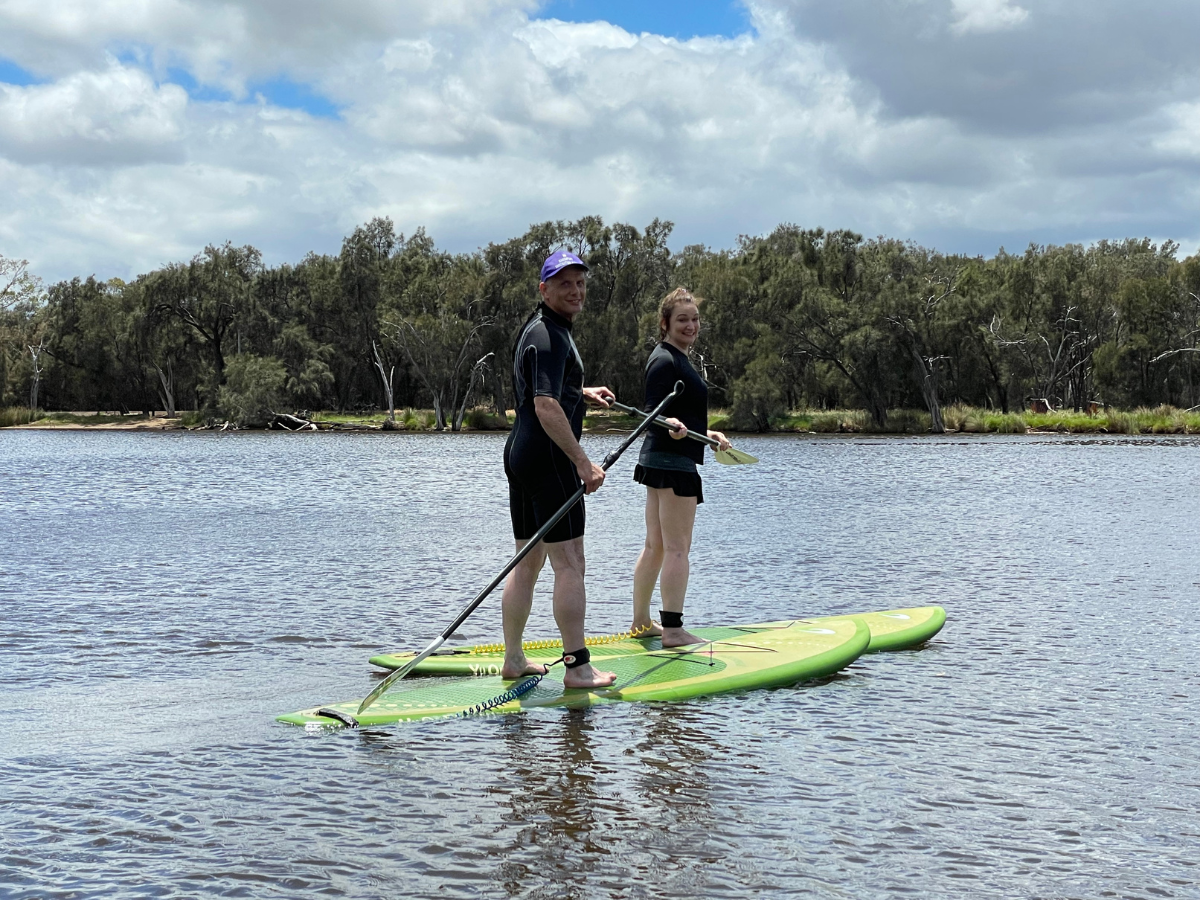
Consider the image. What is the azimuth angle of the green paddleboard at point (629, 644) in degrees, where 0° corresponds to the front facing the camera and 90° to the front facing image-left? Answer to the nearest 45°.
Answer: approximately 270°

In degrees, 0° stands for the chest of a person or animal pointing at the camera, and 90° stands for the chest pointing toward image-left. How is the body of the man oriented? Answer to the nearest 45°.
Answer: approximately 270°

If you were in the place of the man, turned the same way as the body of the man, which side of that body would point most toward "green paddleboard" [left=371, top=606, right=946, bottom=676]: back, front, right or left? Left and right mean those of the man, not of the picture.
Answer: left

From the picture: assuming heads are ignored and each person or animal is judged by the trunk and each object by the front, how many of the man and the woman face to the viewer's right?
2

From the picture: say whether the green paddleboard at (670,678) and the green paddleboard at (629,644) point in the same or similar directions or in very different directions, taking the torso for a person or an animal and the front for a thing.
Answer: same or similar directions

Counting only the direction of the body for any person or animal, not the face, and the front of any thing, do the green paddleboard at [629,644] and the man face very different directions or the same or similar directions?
same or similar directions

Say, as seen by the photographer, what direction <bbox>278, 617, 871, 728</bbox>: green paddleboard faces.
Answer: facing to the right of the viewer

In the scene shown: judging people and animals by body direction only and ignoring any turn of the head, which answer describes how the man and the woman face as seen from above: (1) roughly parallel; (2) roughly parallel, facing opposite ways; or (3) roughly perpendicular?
roughly parallel

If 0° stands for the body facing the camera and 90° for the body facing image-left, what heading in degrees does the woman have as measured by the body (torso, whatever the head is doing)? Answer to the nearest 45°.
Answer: approximately 270°
